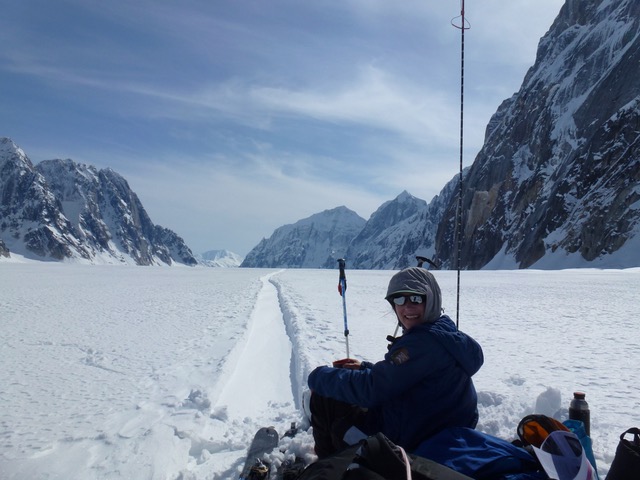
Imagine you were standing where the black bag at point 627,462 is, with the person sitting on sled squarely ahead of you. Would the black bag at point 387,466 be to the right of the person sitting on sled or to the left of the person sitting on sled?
left

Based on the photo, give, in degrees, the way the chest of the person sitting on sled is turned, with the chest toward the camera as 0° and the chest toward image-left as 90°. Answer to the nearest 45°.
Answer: approximately 90°

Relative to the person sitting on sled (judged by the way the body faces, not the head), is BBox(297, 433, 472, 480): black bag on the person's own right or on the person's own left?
on the person's own left

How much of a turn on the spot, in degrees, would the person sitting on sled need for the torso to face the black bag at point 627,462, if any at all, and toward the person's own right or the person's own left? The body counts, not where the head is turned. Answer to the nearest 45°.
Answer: approximately 135° to the person's own left
